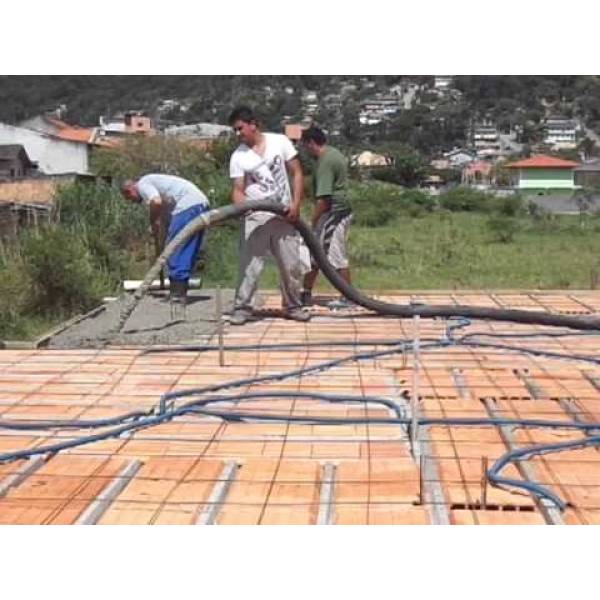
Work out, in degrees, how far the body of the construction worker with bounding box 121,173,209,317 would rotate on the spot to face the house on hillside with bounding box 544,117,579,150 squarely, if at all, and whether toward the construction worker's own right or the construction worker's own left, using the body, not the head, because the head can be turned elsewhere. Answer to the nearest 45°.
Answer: approximately 135° to the construction worker's own right

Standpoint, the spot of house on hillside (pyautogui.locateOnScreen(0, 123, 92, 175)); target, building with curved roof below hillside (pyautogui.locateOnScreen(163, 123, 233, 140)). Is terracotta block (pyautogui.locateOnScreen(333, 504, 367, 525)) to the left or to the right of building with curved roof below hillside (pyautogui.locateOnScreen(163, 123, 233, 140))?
right

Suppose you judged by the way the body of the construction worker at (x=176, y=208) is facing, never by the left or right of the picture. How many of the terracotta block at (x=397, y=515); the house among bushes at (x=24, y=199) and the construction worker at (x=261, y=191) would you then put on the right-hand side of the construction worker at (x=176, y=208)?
1

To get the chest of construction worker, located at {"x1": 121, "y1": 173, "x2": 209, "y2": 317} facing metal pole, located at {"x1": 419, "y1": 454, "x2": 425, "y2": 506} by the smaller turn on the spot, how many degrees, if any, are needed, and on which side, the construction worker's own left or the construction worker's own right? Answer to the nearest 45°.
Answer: approximately 90° to the construction worker's own left

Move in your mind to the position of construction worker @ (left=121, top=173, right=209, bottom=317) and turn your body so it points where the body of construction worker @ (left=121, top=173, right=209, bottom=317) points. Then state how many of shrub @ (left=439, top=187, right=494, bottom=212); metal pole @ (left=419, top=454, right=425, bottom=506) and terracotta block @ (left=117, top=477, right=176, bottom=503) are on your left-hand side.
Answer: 2

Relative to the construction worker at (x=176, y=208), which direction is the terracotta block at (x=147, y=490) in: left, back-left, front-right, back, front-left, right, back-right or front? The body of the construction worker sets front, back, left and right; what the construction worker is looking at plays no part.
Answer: left

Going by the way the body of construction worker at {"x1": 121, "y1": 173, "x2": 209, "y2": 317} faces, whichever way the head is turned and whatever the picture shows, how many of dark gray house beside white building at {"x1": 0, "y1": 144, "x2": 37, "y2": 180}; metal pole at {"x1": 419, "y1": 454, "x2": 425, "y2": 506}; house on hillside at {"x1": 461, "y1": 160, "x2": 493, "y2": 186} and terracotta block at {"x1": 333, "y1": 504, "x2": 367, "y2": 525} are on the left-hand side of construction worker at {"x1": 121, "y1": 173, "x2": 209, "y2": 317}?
2

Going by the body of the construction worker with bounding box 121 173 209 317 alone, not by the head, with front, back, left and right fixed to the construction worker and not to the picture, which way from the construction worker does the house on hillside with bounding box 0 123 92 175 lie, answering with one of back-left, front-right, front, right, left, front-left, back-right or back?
right

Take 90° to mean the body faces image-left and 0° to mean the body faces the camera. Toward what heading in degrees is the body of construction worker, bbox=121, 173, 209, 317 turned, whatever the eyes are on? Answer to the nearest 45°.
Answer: approximately 90°
